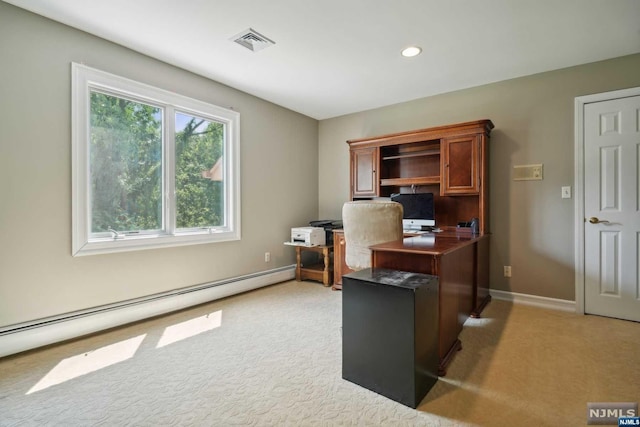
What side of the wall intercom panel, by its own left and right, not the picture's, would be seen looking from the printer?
right

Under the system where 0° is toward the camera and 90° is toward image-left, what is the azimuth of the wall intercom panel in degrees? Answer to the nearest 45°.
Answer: approximately 0°

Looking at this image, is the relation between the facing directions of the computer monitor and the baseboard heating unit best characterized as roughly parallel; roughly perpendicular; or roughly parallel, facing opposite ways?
roughly perpendicular

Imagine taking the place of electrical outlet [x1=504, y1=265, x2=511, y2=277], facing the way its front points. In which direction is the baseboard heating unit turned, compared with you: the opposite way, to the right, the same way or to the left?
to the left

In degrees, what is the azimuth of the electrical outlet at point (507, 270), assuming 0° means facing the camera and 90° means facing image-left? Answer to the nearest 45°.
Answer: approximately 0°

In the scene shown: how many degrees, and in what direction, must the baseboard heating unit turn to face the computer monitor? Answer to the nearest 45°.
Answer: approximately 45° to its left

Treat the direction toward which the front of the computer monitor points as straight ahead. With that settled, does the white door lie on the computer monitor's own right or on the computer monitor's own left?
on the computer monitor's own left

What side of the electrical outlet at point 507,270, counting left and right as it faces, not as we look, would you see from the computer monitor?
right
